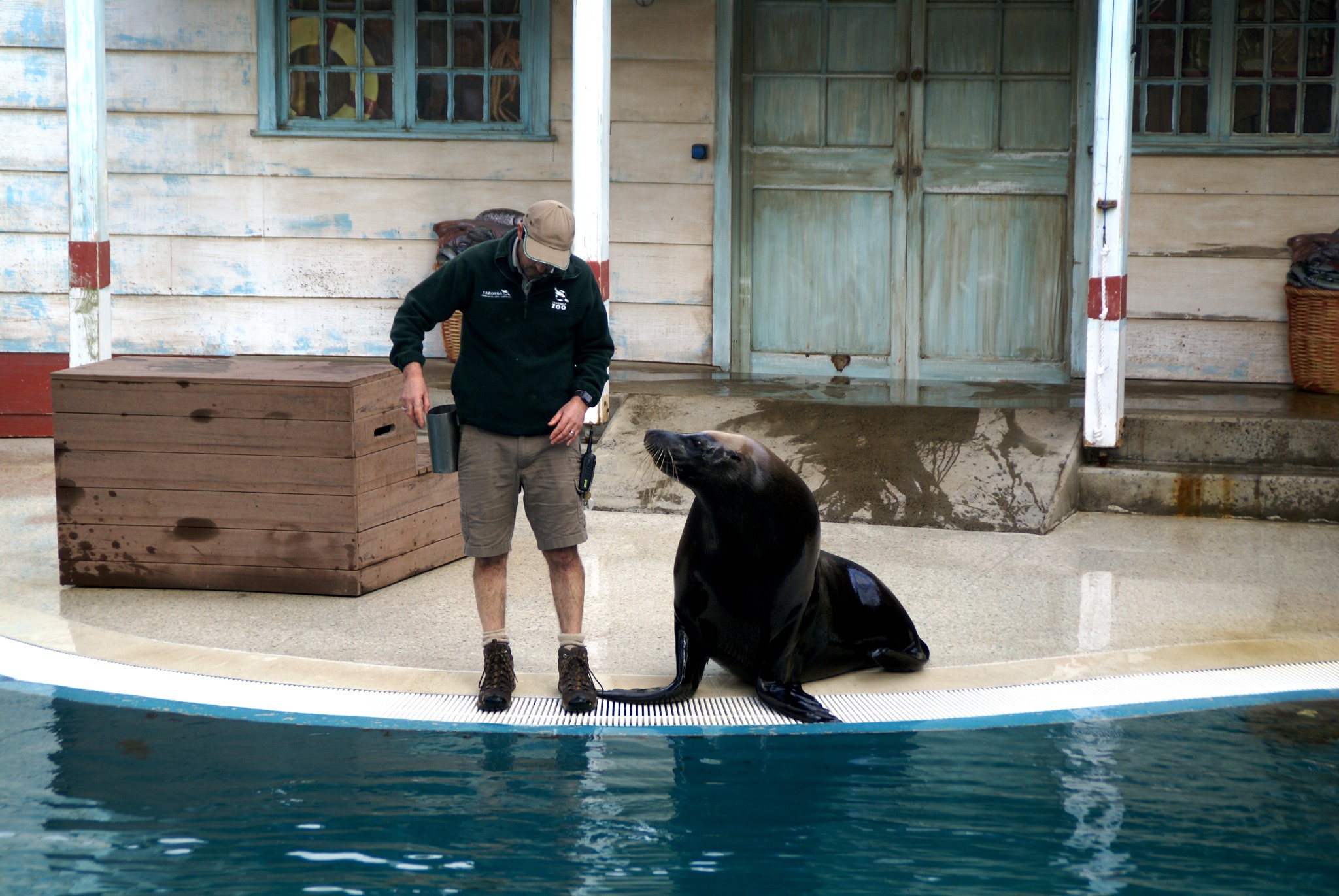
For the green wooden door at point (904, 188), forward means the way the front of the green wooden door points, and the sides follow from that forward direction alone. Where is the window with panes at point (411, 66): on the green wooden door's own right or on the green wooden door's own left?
on the green wooden door's own right

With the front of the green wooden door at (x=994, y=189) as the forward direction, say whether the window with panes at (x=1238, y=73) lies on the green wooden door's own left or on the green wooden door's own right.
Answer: on the green wooden door's own left

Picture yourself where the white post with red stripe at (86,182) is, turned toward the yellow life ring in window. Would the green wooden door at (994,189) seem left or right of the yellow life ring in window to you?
right

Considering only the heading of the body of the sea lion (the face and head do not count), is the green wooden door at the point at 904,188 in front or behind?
behind

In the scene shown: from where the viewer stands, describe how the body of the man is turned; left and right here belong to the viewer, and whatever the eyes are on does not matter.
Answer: facing the viewer

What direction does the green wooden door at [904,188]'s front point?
toward the camera

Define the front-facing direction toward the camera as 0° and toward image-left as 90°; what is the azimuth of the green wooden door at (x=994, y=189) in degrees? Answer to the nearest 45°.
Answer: approximately 0°

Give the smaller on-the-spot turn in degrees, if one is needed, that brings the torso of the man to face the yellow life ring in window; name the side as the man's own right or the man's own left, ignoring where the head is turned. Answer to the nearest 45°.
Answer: approximately 180°

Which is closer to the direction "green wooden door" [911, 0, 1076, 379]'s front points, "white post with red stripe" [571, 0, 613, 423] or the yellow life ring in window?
the white post with red stripe

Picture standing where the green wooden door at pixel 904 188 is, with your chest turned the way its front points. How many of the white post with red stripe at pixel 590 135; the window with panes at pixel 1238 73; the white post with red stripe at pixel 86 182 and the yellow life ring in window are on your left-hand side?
1

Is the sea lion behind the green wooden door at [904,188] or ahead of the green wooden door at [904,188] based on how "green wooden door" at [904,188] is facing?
ahead

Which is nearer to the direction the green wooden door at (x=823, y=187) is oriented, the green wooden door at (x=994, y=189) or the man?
the man

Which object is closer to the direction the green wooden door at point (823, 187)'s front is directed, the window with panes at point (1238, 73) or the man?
the man

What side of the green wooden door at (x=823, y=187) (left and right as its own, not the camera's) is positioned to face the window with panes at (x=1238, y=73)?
left
